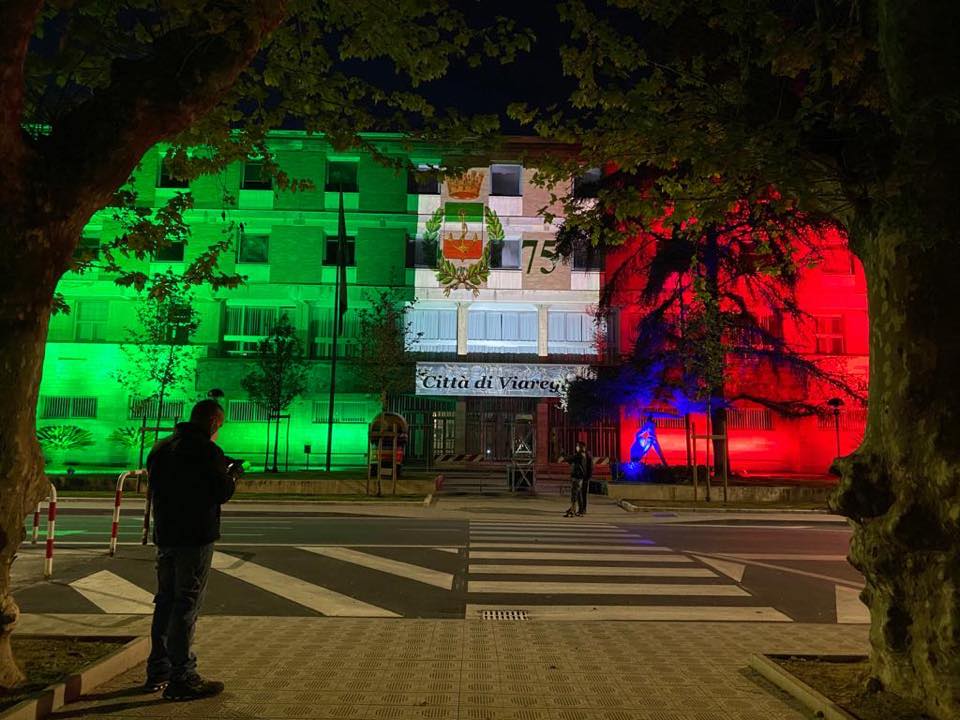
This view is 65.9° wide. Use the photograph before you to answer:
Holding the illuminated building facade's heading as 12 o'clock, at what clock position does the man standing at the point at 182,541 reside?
The man standing is roughly at 12 o'clock from the illuminated building facade.

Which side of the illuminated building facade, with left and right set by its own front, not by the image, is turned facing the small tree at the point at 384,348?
front

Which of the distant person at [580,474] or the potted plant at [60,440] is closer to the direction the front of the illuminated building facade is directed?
the distant person

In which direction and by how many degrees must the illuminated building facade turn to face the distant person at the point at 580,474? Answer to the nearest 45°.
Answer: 0° — it already faces them

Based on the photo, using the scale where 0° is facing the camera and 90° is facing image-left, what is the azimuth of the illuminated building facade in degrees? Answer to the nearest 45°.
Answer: approximately 0°

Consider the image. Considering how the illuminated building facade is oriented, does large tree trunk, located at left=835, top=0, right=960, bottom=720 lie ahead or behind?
ahead

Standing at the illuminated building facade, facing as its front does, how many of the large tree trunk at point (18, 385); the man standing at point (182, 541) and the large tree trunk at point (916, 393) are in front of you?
3

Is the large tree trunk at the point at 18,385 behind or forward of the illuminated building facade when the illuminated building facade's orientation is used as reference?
forward
